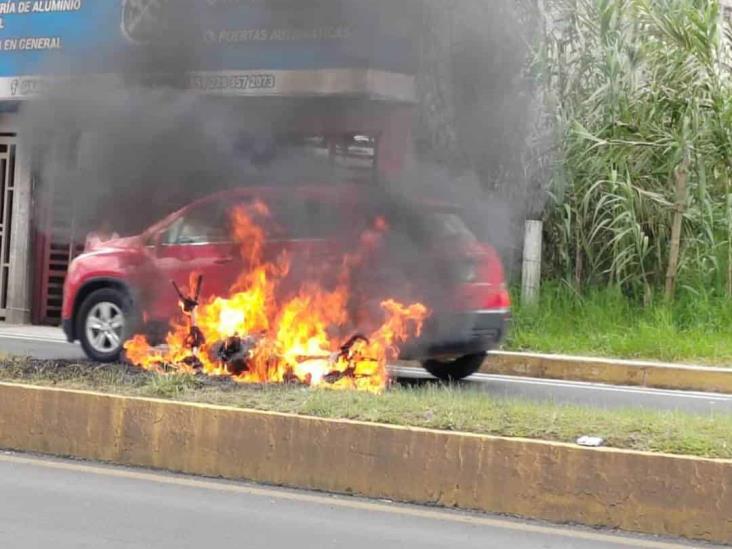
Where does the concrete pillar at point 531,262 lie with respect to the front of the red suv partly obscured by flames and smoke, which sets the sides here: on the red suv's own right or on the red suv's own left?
on the red suv's own right

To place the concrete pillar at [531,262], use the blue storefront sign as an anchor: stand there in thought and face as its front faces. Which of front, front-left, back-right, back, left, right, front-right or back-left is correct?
back-left

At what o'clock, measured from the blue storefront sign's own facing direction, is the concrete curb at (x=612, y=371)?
The concrete curb is roughly at 9 o'clock from the blue storefront sign.

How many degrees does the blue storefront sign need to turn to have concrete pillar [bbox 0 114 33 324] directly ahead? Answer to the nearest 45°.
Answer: approximately 135° to its right

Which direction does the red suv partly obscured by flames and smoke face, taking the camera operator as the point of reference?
facing away from the viewer and to the left of the viewer

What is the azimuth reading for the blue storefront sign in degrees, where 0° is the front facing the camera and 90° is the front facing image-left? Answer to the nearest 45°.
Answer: approximately 0°

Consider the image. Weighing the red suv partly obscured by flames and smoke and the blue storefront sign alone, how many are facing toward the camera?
1
